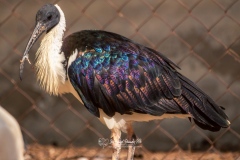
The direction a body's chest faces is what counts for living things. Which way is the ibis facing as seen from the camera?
to the viewer's left
